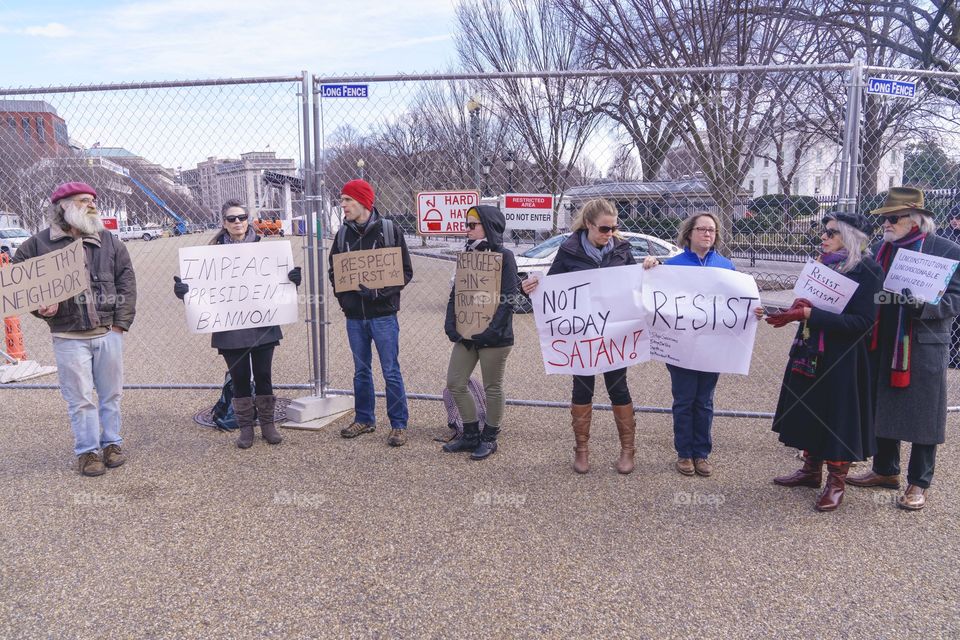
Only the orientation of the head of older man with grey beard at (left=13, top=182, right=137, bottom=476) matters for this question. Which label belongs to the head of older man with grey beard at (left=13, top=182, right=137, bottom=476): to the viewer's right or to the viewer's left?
to the viewer's right

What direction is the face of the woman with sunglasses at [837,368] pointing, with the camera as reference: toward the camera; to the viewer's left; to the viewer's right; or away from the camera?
to the viewer's left

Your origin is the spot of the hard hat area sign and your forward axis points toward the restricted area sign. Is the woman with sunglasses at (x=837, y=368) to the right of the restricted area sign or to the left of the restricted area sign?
right

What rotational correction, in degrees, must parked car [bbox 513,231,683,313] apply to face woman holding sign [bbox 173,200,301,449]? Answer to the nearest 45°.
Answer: approximately 45° to its left

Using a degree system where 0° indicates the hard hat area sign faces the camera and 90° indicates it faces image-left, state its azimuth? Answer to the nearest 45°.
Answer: approximately 0°

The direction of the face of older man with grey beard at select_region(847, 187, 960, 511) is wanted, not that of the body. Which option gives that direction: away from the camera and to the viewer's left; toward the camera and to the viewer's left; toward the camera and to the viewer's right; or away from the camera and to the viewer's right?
toward the camera and to the viewer's left

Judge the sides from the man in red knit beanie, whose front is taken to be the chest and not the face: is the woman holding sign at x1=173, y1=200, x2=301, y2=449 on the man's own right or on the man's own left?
on the man's own right

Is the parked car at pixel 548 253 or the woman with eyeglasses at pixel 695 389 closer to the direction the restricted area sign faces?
the woman with eyeglasses

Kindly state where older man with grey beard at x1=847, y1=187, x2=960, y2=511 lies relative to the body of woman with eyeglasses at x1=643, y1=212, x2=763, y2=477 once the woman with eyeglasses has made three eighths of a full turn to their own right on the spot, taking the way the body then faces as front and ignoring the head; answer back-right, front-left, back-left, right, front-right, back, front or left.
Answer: back-right
